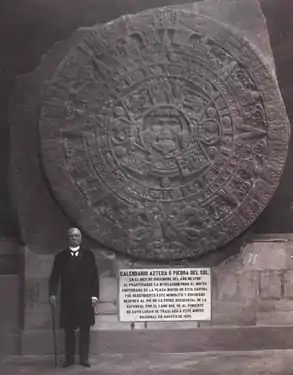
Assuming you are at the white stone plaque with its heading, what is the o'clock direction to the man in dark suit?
The man in dark suit is roughly at 2 o'clock from the white stone plaque.

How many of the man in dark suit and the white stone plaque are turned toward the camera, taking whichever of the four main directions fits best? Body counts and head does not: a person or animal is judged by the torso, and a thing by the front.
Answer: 2

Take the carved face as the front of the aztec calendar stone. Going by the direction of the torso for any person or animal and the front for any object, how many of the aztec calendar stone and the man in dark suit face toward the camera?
2

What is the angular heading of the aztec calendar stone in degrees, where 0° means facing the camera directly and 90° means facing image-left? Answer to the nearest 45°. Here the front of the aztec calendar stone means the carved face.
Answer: approximately 0°
